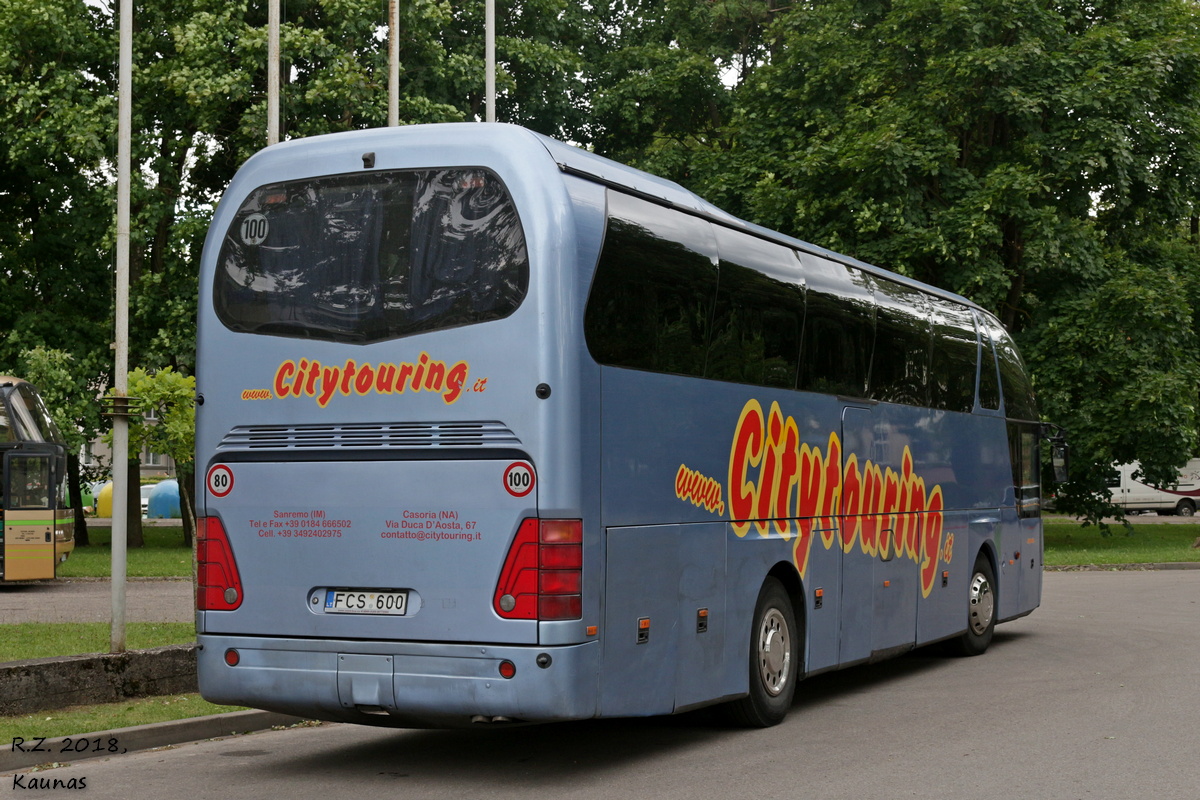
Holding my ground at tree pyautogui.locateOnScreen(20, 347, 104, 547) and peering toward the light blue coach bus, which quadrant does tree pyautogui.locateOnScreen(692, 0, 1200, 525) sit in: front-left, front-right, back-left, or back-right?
front-left

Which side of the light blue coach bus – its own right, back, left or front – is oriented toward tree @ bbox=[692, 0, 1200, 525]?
front

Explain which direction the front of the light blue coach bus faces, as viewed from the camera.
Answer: facing away from the viewer and to the right of the viewer

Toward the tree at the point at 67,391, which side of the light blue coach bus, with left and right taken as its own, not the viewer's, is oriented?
left

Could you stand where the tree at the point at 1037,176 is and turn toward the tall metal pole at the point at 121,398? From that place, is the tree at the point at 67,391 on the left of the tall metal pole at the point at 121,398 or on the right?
right

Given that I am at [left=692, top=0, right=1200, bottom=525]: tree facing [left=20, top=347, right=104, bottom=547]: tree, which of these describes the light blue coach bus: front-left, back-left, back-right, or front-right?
front-left

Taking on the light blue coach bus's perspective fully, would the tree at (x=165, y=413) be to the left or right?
on its left

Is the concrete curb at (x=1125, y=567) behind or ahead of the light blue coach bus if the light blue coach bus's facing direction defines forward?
ahead

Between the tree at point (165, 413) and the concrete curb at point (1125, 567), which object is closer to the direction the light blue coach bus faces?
the concrete curb

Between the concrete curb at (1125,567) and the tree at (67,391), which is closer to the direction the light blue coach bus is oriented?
the concrete curb

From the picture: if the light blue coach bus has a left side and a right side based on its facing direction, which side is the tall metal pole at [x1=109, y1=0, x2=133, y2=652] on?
on its left
